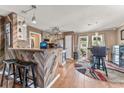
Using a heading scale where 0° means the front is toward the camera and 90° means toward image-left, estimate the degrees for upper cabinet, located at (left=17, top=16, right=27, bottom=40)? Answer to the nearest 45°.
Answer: approximately 315°
